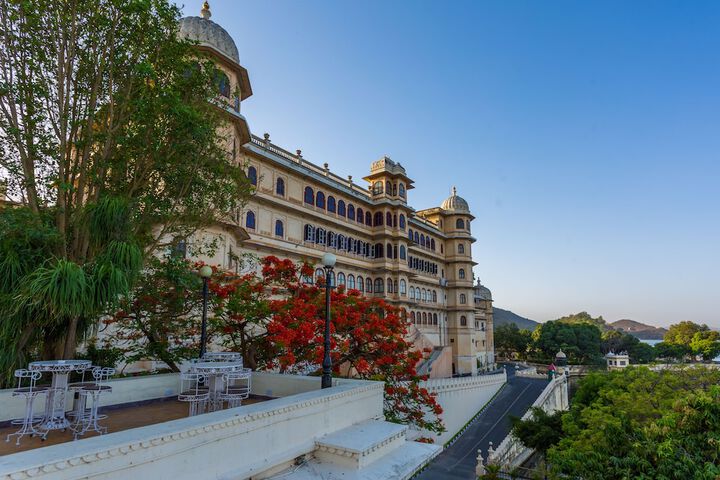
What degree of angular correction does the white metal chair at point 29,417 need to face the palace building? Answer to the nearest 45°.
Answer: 0° — it already faces it

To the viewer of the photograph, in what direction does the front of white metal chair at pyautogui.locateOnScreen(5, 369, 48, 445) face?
facing away from the viewer and to the right of the viewer

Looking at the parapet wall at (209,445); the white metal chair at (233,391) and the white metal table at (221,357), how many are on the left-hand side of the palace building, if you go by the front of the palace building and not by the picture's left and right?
0

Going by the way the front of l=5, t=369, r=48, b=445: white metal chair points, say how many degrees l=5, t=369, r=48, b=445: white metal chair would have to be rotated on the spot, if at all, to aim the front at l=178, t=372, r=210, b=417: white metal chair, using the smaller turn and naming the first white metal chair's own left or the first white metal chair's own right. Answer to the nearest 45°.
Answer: approximately 45° to the first white metal chair's own right

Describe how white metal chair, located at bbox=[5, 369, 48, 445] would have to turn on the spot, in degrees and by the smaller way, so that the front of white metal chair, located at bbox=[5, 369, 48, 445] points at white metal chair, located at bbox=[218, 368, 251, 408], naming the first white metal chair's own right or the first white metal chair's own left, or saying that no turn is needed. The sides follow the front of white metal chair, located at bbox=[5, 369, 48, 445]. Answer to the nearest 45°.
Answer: approximately 45° to the first white metal chair's own right

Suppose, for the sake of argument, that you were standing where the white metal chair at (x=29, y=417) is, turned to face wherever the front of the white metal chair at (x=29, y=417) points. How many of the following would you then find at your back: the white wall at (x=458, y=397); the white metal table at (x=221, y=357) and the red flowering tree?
0

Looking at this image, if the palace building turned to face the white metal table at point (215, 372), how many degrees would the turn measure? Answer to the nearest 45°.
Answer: approximately 45° to its right

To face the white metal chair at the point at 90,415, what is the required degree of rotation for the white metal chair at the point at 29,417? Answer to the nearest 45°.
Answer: approximately 45° to its right

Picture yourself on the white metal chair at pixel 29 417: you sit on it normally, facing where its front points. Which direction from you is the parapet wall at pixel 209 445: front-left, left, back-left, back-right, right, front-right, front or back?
right
